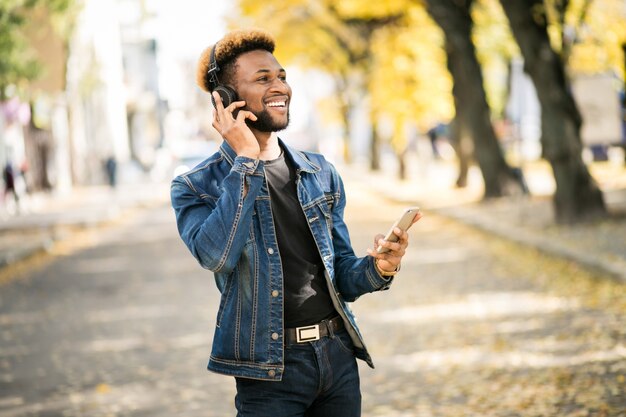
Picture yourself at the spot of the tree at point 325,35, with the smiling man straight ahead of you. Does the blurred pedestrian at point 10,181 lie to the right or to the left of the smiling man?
right

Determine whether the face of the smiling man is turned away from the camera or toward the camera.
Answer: toward the camera

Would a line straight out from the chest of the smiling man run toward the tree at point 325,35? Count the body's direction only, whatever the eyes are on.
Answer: no

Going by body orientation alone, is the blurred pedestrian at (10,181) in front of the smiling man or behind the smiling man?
behind

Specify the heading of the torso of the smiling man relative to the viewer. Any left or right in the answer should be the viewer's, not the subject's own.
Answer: facing the viewer and to the right of the viewer
